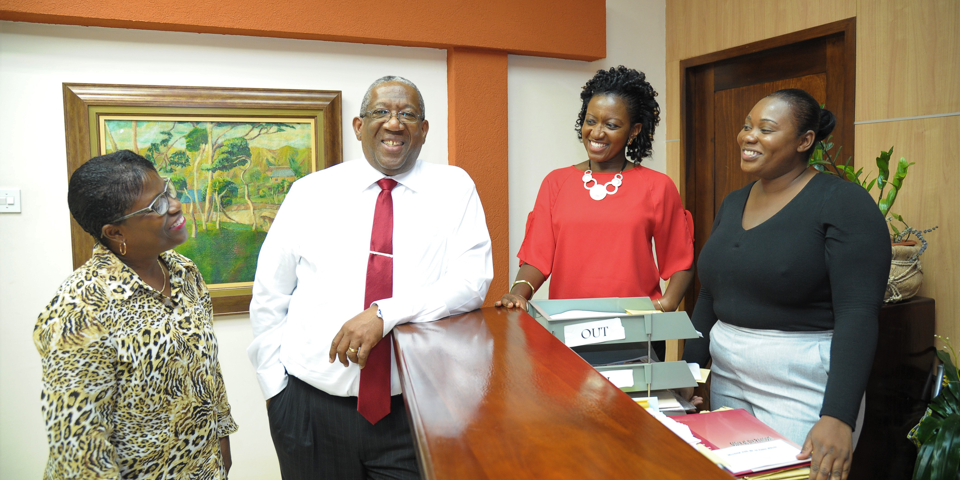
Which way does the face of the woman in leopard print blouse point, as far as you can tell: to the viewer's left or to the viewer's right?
to the viewer's right

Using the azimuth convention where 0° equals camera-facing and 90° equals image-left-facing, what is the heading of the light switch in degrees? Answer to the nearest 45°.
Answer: approximately 0°

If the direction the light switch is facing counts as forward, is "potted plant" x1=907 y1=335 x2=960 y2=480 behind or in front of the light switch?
in front

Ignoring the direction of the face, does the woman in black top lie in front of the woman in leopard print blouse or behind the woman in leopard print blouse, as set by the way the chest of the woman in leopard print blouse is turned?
in front

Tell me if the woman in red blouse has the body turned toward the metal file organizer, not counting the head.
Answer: yes

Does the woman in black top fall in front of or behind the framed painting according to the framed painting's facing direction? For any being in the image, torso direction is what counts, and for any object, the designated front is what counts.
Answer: in front

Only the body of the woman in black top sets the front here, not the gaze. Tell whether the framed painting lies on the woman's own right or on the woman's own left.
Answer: on the woman's own right

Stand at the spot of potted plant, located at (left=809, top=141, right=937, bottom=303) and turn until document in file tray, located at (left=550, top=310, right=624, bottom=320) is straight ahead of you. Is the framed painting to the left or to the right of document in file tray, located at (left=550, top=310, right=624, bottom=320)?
right

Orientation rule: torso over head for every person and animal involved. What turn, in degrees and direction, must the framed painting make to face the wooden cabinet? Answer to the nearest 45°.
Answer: approximately 45° to its left

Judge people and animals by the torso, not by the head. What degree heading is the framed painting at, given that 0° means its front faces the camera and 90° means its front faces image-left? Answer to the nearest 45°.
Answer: approximately 0°

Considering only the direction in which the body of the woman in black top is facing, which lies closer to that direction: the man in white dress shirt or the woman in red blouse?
the man in white dress shirt
